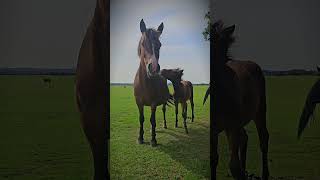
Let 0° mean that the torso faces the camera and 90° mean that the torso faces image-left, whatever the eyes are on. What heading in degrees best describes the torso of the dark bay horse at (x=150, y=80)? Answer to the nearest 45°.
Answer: approximately 0°
